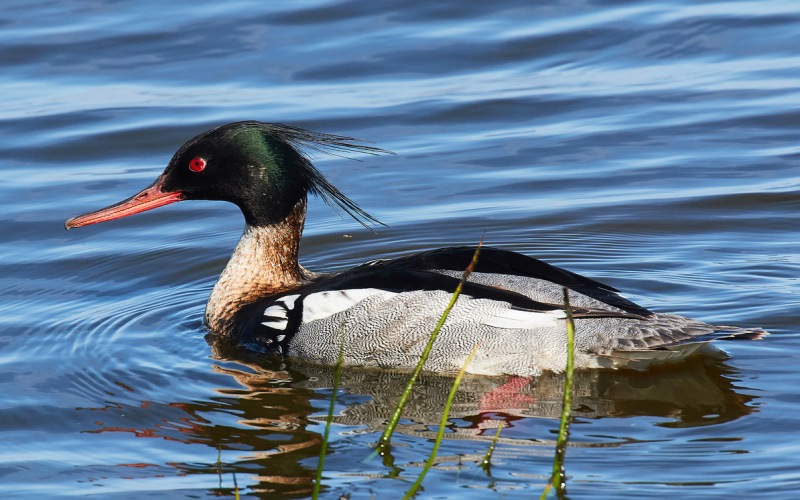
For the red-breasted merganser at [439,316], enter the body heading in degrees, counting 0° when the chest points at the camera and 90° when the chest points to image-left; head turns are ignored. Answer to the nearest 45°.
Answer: approximately 90°
